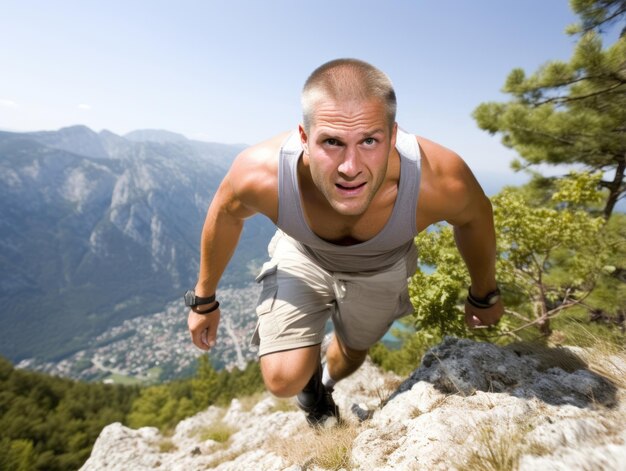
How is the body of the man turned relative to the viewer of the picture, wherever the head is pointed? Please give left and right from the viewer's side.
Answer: facing the viewer

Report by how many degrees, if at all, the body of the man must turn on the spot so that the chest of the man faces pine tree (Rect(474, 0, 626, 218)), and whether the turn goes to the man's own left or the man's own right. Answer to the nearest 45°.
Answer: approximately 135° to the man's own left
